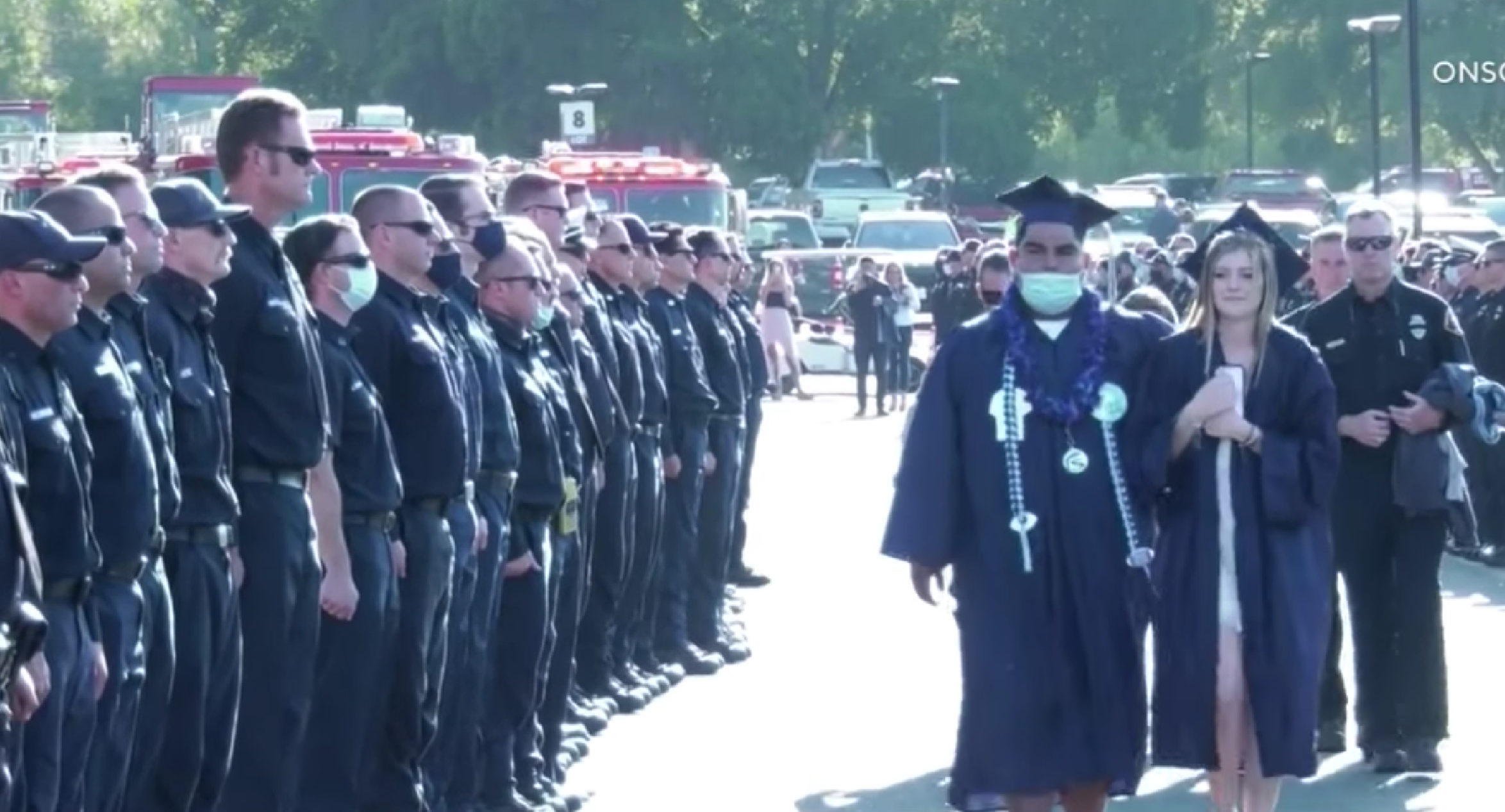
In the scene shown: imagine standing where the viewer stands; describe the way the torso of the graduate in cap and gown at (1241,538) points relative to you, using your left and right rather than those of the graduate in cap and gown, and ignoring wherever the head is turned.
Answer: facing the viewer

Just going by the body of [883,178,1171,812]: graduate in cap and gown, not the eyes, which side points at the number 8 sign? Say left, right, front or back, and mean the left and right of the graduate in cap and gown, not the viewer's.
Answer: back

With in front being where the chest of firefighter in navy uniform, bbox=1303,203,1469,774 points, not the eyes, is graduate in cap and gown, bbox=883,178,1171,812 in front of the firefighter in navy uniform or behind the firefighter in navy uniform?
in front

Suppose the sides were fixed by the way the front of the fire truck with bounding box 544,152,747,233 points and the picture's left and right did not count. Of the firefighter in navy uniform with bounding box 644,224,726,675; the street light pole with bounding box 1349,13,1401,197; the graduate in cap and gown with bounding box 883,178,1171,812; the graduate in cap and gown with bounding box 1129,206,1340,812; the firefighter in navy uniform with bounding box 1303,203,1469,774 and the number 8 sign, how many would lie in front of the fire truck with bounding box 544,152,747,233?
4

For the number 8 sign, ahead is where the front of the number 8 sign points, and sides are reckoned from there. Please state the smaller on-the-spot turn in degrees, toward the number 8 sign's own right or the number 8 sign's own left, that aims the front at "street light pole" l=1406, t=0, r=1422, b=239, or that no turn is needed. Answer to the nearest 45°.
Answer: approximately 45° to the number 8 sign's own left

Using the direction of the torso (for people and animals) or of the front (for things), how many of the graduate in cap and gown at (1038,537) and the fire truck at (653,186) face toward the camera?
2

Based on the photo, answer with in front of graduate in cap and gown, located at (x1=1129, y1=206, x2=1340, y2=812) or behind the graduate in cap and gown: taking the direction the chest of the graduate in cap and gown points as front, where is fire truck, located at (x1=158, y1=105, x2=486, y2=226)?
behind

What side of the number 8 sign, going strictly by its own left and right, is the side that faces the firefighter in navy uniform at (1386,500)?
front

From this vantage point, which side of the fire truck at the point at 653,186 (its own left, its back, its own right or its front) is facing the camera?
front

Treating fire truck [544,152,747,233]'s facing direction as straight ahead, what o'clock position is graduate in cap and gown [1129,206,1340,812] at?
The graduate in cap and gown is roughly at 12 o'clock from the fire truck.
